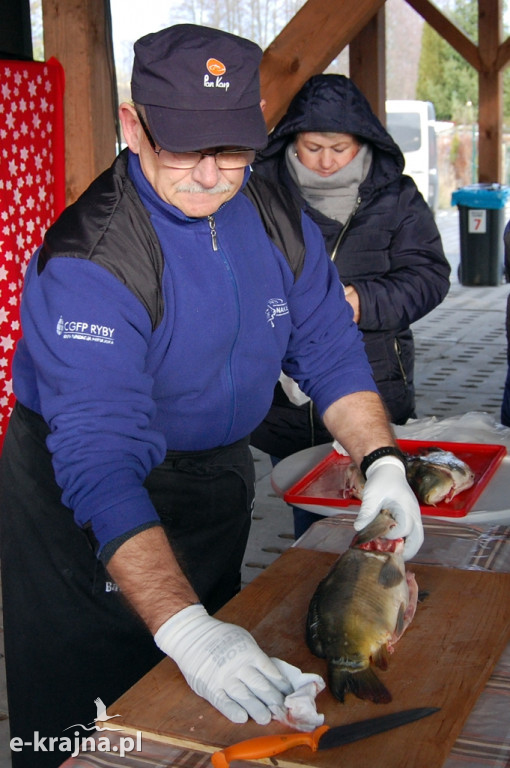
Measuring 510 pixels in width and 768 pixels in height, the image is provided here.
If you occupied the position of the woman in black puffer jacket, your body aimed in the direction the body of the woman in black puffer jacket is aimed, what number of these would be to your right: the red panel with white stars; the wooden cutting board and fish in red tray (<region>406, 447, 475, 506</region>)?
1

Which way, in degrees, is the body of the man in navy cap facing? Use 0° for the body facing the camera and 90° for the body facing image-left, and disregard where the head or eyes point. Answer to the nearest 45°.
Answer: approximately 315°

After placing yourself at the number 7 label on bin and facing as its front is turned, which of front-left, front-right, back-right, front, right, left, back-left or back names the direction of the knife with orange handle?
front

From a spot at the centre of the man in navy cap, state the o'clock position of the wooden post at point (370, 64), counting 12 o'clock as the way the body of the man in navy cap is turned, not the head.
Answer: The wooden post is roughly at 8 o'clock from the man in navy cap.

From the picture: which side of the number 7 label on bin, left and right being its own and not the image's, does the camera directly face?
front

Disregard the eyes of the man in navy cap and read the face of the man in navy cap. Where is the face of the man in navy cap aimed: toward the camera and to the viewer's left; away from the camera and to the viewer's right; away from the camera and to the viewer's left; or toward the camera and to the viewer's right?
toward the camera and to the viewer's right

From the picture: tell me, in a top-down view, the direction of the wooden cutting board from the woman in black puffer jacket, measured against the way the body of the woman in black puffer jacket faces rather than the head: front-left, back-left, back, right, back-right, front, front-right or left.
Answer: front-left

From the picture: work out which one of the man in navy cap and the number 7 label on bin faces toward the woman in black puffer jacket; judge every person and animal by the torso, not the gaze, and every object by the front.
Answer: the number 7 label on bin

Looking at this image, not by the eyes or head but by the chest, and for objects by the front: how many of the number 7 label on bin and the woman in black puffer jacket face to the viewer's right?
0

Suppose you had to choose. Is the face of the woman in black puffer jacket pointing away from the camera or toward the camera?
toward the camera

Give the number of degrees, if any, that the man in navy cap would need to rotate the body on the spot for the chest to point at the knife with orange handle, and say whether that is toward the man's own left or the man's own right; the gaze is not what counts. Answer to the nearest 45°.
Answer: approximately 45° to the man's own right

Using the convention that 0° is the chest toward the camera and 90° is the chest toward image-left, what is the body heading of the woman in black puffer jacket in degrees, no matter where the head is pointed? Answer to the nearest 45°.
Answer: approximately 45°
